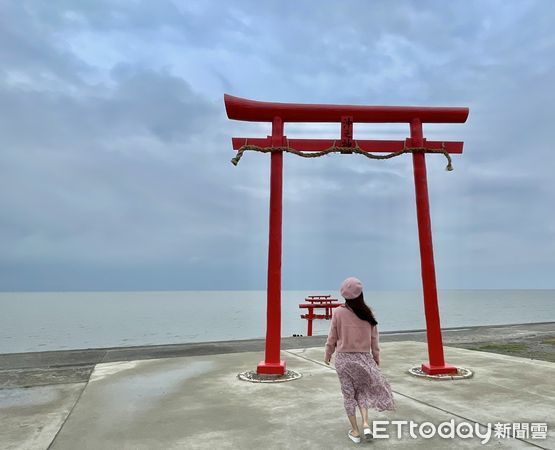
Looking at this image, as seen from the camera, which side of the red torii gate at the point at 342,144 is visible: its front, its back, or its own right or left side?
front

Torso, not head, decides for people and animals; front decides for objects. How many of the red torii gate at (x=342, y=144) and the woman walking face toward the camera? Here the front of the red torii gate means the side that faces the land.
1

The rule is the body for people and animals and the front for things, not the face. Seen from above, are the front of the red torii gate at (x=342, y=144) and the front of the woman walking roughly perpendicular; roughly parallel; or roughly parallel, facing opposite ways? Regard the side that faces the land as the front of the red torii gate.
roughly parallel, facing opposite ways

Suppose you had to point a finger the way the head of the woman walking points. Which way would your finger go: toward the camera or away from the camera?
away from the camera

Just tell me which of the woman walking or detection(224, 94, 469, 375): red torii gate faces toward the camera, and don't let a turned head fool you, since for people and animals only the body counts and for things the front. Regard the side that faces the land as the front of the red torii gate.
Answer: the red torii gate

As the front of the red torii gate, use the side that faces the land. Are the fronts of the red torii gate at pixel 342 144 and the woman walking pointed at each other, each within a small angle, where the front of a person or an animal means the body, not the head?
yes

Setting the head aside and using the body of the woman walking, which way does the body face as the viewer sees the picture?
away from the camera
